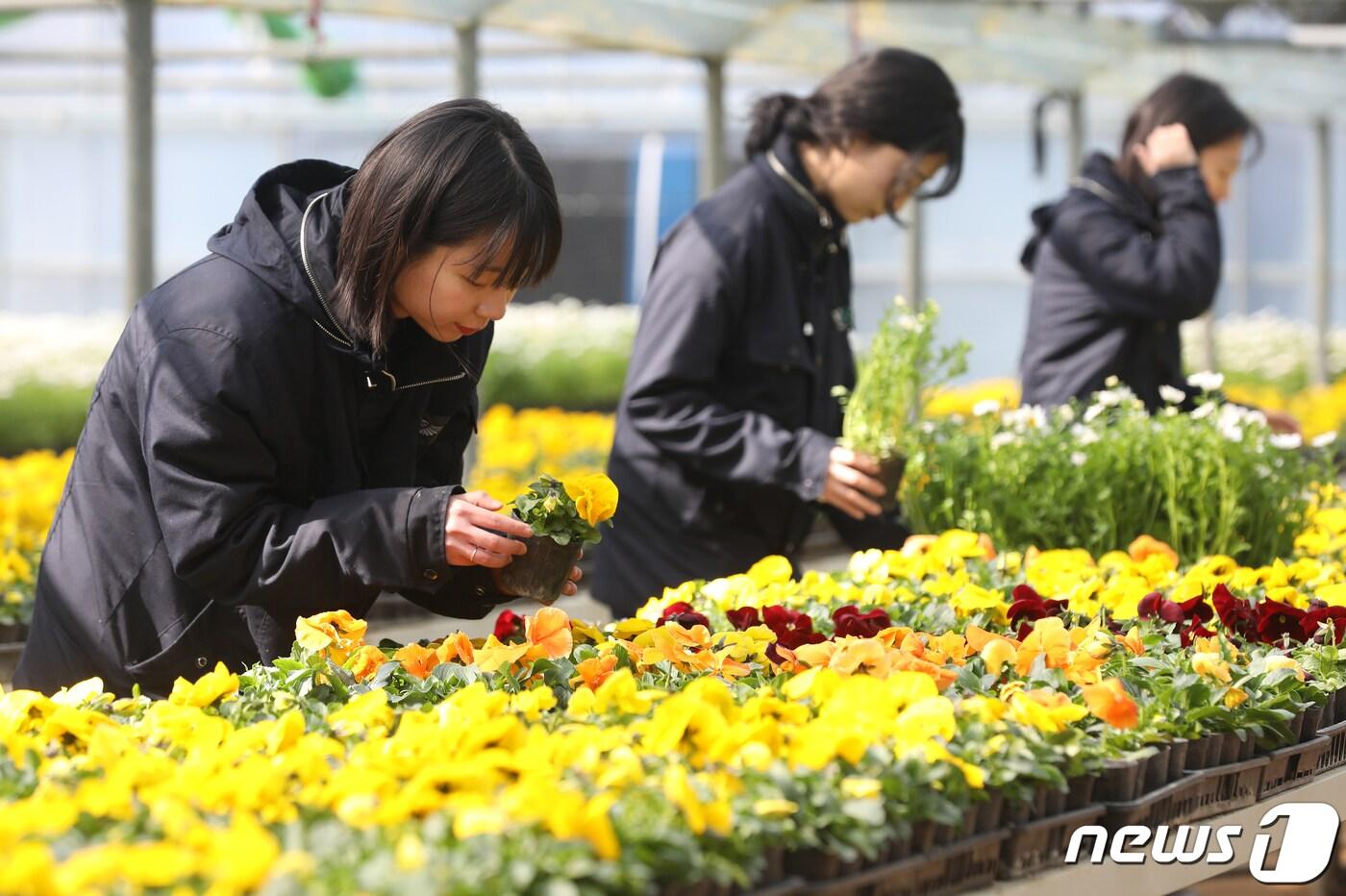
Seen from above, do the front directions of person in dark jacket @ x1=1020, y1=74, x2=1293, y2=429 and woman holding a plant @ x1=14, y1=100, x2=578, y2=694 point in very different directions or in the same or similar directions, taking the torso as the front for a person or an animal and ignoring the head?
same or similar directions

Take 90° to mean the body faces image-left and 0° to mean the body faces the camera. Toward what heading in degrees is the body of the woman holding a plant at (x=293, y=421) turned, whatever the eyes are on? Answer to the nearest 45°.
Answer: approximately 315°

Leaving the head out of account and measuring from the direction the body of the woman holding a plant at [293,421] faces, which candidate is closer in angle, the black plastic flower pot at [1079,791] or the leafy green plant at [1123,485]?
the black plastic flower pot

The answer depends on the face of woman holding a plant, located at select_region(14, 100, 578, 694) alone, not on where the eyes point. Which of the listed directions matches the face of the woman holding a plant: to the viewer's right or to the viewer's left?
to the viewer's right

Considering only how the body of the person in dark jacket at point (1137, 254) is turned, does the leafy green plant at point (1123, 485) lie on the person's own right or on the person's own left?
on the person's own right

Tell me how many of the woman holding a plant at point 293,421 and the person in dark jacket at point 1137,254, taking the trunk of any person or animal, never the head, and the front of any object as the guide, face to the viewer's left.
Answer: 0

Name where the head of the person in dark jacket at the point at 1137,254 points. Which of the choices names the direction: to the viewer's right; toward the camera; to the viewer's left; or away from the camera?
to the viewer's right

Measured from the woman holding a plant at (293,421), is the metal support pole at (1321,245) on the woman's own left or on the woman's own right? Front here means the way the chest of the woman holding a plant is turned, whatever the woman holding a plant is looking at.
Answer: on the woman's own left

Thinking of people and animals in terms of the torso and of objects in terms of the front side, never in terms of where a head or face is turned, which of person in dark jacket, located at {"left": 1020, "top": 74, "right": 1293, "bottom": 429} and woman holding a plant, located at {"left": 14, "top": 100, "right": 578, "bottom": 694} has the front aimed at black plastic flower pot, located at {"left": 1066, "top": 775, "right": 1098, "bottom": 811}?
the woman holding a plant

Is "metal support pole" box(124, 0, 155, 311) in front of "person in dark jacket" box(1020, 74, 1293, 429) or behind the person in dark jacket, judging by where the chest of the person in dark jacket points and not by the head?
behind

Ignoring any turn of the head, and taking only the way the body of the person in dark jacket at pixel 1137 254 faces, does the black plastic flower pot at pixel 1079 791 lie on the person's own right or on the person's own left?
on the person's own right

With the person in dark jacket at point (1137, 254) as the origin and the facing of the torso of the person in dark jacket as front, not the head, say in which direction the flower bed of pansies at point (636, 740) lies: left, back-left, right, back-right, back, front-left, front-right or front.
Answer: right

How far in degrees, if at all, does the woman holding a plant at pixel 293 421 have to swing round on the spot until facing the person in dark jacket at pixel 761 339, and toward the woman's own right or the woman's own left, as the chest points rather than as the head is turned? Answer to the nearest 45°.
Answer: approximately 90° to the woman's own left

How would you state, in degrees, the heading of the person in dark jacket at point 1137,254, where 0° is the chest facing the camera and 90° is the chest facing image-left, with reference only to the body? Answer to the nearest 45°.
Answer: approximately 270°
